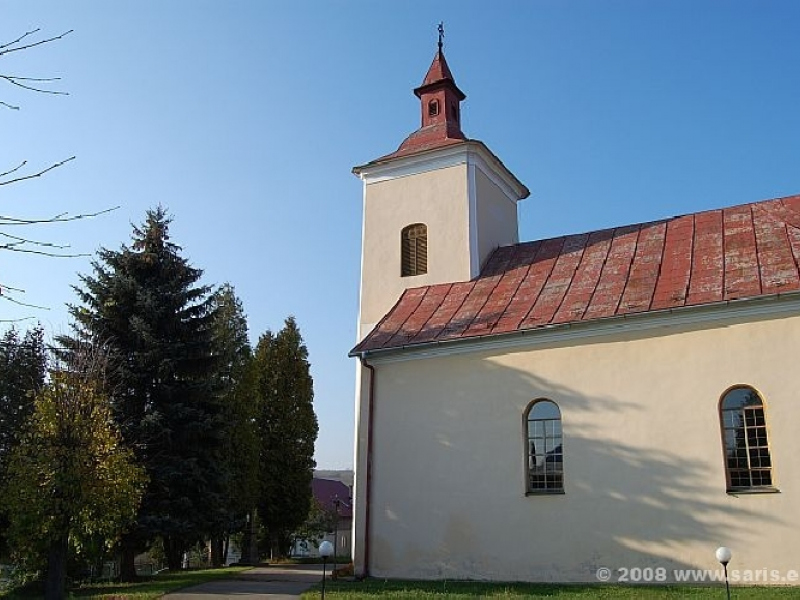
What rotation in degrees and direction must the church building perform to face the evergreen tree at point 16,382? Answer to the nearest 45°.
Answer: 0° — it already faces it

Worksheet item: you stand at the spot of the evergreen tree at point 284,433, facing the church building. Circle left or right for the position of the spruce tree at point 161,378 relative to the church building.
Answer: right

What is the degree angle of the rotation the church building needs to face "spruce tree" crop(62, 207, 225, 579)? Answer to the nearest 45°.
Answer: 0° — it already faces it

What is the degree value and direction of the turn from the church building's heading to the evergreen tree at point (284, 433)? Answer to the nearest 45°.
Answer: approximately 45° to its right

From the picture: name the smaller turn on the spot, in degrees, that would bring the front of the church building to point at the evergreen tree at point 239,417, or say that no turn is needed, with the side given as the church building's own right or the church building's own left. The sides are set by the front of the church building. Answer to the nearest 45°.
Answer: approximately 45° to the church building's own right

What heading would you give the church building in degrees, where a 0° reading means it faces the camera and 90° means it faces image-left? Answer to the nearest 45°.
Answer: approximately 90°

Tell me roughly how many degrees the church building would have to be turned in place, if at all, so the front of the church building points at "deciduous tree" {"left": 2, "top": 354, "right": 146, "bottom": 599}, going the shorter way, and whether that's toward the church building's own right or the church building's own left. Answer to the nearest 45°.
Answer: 0° — it already faces it

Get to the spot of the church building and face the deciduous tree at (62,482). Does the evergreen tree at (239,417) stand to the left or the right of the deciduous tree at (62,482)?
right
